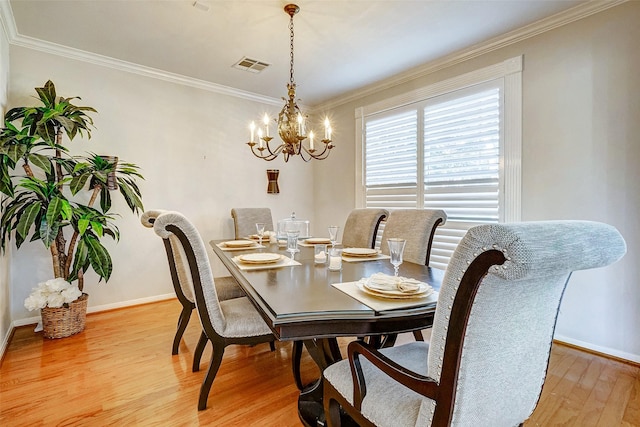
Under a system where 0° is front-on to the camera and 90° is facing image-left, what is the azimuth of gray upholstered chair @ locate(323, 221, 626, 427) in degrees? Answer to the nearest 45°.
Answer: approximately 135°

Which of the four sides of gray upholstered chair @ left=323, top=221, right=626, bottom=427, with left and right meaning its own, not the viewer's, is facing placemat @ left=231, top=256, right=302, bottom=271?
front

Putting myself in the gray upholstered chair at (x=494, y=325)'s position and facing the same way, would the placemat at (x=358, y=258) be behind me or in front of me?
in front

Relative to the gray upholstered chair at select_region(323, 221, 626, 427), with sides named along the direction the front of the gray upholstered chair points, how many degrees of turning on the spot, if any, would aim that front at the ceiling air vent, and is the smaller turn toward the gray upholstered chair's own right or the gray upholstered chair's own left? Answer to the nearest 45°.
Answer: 0° — it already faces it

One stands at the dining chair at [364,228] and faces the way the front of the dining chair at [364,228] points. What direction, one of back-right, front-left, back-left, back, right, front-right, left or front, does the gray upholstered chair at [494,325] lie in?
front-left

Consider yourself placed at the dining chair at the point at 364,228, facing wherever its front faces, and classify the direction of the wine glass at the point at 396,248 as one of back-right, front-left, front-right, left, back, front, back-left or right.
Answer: front-left

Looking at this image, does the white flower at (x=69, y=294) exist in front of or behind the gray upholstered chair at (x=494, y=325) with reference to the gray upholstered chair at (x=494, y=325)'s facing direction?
in front
